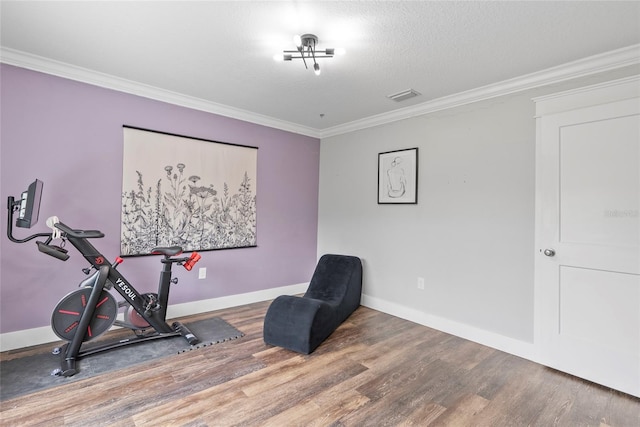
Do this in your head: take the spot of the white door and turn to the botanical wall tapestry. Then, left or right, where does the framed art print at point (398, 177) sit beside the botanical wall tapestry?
right

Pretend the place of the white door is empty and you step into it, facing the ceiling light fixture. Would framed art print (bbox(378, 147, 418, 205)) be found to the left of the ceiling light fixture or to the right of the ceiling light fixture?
right

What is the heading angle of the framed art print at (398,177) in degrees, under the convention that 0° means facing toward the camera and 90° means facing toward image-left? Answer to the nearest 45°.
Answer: approximately 45°

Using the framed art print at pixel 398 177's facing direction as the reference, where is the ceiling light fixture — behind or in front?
in front

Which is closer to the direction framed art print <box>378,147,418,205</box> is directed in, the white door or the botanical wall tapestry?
the botanical wall tapestry

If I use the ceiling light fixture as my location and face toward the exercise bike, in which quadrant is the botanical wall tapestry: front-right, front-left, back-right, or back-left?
front-right

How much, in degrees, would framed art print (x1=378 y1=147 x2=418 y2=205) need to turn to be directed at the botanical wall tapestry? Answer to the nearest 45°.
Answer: approximately 45° to its right

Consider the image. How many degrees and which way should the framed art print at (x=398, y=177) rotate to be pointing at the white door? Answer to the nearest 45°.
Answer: approximately 90° to its left

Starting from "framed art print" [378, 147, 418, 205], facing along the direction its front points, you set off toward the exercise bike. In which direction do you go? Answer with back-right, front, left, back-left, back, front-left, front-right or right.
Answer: front

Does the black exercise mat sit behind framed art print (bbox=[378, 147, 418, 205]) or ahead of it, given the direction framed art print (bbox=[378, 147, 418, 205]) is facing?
ahead

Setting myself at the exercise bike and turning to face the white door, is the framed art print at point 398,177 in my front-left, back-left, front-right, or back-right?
front-left
